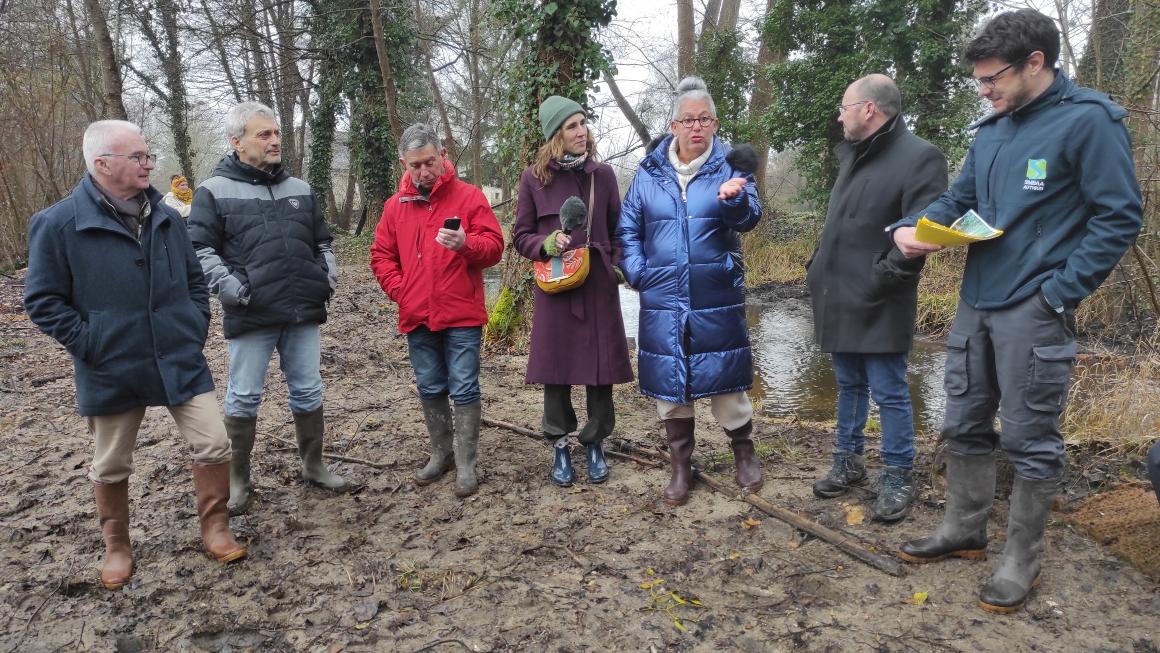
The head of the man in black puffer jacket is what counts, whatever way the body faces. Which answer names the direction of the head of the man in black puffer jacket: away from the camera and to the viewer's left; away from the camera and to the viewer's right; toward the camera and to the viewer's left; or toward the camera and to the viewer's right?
toward the camera and to the viewer's right

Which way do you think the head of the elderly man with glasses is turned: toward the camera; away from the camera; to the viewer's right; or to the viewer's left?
to the viewer's right

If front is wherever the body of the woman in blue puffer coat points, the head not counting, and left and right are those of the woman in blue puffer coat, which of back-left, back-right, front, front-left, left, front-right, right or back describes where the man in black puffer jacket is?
right

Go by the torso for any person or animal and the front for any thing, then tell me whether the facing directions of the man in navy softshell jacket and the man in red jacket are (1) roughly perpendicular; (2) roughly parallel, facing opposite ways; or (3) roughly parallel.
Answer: roughly perpendicular

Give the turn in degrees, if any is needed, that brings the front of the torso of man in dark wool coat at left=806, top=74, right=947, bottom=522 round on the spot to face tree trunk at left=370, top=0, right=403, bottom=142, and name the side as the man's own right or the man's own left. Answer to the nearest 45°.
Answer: approximately 90° to the man's own right

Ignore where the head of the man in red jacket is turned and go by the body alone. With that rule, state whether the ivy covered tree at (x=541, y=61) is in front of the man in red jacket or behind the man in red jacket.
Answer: behind

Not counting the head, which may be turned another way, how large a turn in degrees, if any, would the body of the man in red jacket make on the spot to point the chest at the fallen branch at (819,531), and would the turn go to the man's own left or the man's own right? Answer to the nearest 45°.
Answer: approximately 45° to the man's own left

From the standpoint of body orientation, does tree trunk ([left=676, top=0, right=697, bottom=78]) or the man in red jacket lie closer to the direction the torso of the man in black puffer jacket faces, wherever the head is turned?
the man in red jacket

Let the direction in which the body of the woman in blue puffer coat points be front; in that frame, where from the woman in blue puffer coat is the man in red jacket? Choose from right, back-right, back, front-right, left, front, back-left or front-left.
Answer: right

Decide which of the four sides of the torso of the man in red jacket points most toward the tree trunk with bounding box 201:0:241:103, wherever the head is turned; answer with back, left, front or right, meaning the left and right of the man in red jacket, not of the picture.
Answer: back

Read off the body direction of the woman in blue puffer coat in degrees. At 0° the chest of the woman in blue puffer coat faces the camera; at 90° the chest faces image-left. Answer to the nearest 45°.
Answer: approximately 0°

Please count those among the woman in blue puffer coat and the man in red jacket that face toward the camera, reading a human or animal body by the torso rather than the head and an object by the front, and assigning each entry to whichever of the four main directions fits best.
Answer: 2
